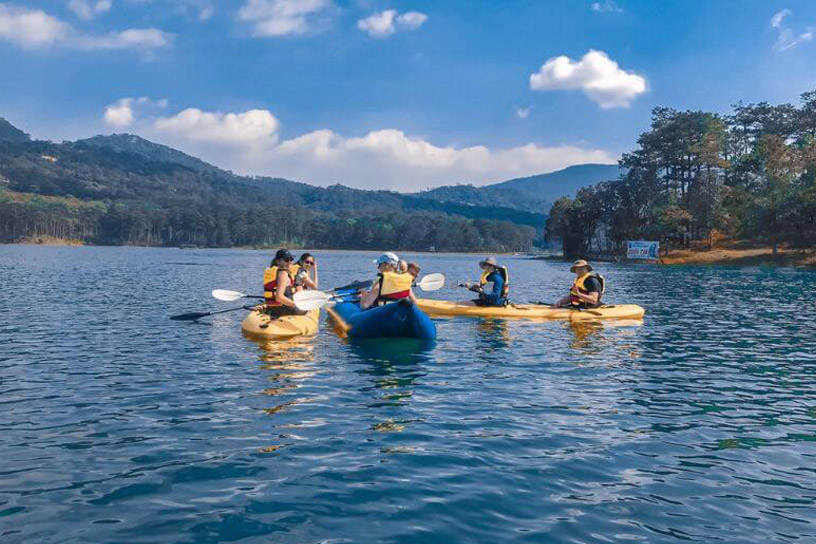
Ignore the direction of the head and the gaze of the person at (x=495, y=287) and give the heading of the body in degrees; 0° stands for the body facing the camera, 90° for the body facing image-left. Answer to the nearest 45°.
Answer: approximately 90°

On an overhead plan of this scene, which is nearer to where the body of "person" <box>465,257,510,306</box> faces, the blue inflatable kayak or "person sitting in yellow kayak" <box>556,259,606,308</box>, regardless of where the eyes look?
the blue inflatable kayak

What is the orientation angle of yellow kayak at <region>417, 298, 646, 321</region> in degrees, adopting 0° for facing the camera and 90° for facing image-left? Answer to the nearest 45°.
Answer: approximately 90°

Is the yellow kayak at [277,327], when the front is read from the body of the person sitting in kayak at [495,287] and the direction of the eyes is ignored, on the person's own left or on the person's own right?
on the person's own left

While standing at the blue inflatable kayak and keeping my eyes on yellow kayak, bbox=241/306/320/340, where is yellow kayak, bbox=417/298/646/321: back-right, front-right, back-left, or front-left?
back-right

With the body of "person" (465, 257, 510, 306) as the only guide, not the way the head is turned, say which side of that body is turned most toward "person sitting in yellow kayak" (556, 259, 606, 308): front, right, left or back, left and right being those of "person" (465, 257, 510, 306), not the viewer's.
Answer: back

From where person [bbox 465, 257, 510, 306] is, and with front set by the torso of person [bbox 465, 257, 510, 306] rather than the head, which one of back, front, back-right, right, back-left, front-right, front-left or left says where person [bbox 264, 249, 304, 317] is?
front-left

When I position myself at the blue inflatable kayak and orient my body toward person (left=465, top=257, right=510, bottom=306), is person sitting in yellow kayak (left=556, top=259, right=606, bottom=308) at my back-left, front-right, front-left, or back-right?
front-right

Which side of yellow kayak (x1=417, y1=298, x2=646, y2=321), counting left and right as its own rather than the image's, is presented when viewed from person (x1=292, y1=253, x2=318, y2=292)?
front

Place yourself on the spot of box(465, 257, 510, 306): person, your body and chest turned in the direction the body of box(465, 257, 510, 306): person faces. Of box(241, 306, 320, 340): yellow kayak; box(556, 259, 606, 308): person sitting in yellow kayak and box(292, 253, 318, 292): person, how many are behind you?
1

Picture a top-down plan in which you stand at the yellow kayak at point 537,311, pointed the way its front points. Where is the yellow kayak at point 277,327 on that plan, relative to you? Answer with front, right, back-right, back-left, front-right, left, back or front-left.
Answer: front-left

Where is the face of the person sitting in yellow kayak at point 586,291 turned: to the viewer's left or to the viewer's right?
to the viewer's left
